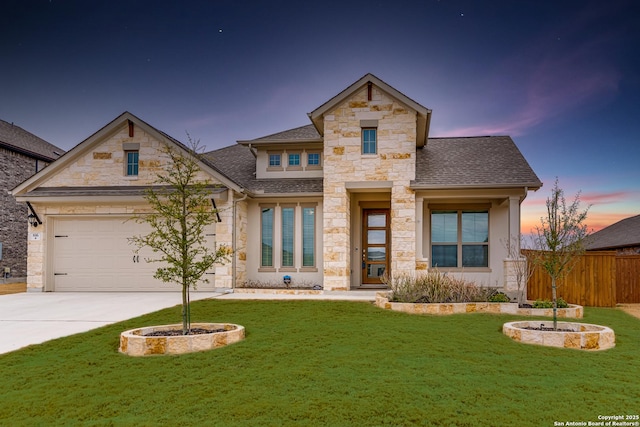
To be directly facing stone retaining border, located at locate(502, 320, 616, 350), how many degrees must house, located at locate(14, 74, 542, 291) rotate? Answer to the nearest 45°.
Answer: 0° — it already faces it

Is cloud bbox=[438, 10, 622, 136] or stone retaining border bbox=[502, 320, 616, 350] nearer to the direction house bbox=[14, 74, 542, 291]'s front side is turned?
the stone retaining border

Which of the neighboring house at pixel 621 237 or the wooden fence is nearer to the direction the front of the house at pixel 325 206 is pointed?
the wooden fence

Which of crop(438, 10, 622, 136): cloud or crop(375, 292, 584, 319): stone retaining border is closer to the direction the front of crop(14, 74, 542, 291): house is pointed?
the stone retaining border

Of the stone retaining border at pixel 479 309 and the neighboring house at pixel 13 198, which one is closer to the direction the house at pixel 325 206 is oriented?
the stone retaining border

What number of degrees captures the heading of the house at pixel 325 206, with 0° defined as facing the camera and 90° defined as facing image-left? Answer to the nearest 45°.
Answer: approximately 0°

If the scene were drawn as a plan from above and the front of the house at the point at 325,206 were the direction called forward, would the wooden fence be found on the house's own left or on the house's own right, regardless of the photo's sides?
on the house's own left
